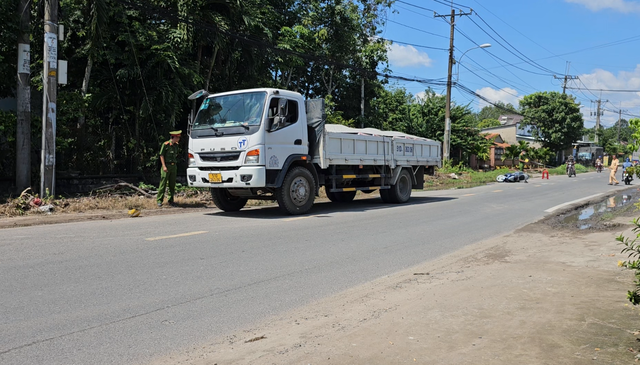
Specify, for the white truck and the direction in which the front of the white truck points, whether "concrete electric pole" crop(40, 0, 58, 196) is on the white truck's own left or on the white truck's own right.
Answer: on the white truck's own right

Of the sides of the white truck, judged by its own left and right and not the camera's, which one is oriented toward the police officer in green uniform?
front

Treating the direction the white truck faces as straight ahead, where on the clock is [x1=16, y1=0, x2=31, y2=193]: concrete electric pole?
The concrete electric pole is roughly at 2 o'clock from the white truck.

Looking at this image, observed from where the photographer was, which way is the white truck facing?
facing the viewer and to the left of the viewer

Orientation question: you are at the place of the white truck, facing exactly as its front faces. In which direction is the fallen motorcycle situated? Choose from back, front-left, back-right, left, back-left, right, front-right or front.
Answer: back

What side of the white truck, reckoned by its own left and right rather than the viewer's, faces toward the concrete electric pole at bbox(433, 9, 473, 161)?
back

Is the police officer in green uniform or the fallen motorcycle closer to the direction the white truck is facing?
the police officer in green uniform
